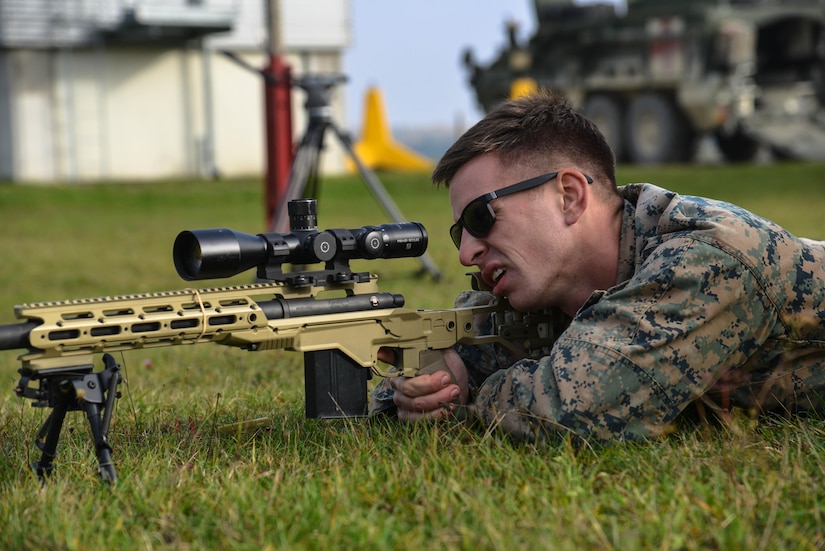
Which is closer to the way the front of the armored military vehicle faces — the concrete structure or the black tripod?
the concrete structure

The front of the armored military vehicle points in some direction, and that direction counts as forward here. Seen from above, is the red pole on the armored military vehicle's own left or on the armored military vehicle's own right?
on the armored military vehicle's own left

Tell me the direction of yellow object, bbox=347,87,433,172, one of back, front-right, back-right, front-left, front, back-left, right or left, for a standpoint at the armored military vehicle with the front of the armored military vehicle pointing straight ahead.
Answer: front

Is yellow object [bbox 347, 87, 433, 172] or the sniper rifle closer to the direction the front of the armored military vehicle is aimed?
the yellow object

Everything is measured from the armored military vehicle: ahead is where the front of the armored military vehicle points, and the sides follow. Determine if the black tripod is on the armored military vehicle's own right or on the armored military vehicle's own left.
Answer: on the armored military vehicle's own left

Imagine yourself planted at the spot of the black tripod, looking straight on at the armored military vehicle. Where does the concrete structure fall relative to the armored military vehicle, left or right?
left

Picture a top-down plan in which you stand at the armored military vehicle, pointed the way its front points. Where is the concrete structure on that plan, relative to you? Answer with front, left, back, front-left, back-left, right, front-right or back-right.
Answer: front-left

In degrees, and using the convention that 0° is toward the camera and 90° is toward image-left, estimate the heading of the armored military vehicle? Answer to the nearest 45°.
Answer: approximately 135°

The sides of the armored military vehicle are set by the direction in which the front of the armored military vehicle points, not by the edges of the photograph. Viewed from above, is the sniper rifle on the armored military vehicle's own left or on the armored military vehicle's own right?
on the armored military vehicle's own left
